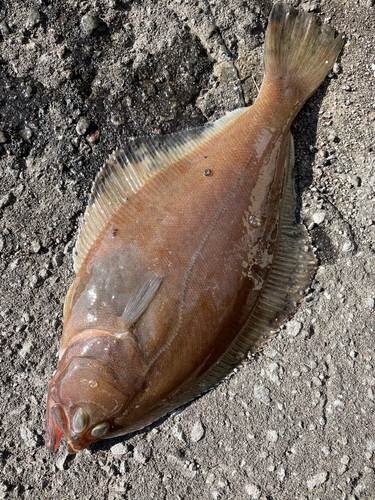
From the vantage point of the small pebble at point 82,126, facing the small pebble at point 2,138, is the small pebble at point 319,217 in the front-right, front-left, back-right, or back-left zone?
back-left

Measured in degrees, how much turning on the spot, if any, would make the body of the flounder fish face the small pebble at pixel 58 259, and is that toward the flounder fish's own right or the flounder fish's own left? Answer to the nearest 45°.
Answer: approximately 90° to the flounder fish's own right

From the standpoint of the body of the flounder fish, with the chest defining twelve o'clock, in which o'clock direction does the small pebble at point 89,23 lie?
The small pebble is roughly at 5 o'clock from the flounder fish.

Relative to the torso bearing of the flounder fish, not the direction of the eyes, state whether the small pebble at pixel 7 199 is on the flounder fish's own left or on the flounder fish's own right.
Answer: on the flounder fish's own right

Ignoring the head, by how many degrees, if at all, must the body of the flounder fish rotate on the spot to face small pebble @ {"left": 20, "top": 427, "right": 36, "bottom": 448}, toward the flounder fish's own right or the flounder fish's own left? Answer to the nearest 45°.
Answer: approximately 45° to the flounder fish's own right

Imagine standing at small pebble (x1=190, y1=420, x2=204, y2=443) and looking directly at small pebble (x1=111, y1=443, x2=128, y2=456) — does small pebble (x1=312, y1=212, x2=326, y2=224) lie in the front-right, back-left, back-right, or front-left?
back-right

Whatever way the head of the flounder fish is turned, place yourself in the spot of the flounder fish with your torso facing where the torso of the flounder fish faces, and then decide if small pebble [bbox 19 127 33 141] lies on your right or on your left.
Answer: on your right

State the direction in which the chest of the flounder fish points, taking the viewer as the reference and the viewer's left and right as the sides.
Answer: facing the viewer and to the left of the viewer

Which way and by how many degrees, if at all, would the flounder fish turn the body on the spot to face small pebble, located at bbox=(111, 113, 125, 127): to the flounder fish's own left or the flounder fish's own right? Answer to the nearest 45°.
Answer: approximately 135° to the flounder fish's own right
